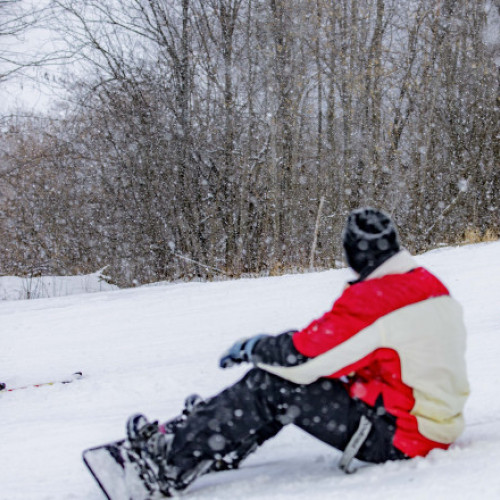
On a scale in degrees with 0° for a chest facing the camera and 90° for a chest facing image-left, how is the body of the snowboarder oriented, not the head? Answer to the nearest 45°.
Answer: approximately 90°

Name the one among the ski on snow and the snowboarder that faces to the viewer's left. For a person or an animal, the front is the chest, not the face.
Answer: the snowboarder

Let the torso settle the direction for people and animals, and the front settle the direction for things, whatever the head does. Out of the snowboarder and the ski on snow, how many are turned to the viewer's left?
1
